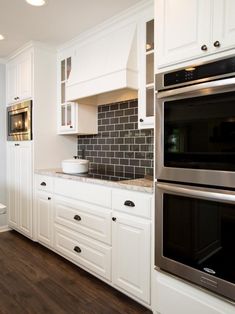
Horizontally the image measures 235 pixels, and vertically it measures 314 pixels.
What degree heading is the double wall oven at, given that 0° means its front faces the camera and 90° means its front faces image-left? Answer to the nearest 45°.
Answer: approximately 45°

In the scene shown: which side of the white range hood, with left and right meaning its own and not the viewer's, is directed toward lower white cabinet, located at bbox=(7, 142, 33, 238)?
right

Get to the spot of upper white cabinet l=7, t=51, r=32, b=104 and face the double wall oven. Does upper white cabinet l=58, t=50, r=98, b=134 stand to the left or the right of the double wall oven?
left

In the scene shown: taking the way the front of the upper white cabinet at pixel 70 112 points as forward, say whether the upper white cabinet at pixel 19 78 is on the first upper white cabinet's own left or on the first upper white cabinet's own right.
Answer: on the first upper white cabinet's own right

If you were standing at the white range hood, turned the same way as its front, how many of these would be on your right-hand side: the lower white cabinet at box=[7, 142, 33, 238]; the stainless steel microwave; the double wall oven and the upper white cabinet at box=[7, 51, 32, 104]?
3

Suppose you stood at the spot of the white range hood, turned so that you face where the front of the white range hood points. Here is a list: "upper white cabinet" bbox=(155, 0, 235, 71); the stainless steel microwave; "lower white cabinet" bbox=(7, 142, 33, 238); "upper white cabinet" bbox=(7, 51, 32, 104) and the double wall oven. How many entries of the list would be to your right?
3

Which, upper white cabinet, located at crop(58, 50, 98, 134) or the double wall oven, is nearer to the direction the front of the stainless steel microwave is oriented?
the double wall oven
